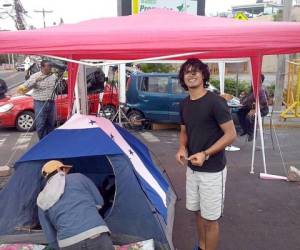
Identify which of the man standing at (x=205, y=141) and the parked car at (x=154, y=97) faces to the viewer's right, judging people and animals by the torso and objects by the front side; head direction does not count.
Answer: the parked car

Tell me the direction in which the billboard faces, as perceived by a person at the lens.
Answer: facing the viewer

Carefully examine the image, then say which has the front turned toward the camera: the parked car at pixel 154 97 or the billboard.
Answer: the billboard

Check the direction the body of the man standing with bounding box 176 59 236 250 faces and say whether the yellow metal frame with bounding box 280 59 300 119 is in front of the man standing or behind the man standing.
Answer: behind

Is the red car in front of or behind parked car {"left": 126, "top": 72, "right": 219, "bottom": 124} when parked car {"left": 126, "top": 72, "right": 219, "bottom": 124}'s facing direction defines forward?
behind

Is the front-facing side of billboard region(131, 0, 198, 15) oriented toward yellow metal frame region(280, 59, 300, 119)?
no

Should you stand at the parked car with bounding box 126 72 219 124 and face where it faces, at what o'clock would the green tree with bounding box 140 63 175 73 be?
The green tree is roughly at 9 o'clock from the parked car.

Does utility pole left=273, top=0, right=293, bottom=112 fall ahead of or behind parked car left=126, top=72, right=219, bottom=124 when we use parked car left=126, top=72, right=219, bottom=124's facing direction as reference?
ahead

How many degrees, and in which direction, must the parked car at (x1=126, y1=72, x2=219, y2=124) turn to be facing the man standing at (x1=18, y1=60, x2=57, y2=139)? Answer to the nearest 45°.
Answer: approximately 135° to its right

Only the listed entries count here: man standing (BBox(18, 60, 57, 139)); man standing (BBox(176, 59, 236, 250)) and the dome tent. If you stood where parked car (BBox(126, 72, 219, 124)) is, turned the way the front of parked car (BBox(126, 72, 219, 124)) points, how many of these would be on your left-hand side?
0

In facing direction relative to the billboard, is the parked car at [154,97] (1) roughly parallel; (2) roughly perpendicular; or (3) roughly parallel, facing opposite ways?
roughly perpendicular

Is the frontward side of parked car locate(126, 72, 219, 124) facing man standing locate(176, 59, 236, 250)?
no

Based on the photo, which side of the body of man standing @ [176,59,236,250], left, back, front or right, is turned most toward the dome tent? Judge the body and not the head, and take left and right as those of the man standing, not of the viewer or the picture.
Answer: right

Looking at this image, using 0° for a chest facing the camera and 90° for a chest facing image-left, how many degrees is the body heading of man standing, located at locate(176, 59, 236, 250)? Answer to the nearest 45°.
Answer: approximately 45°

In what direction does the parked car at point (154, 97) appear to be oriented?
to the viewer's right

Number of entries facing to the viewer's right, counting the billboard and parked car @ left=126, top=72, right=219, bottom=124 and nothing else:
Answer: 1
